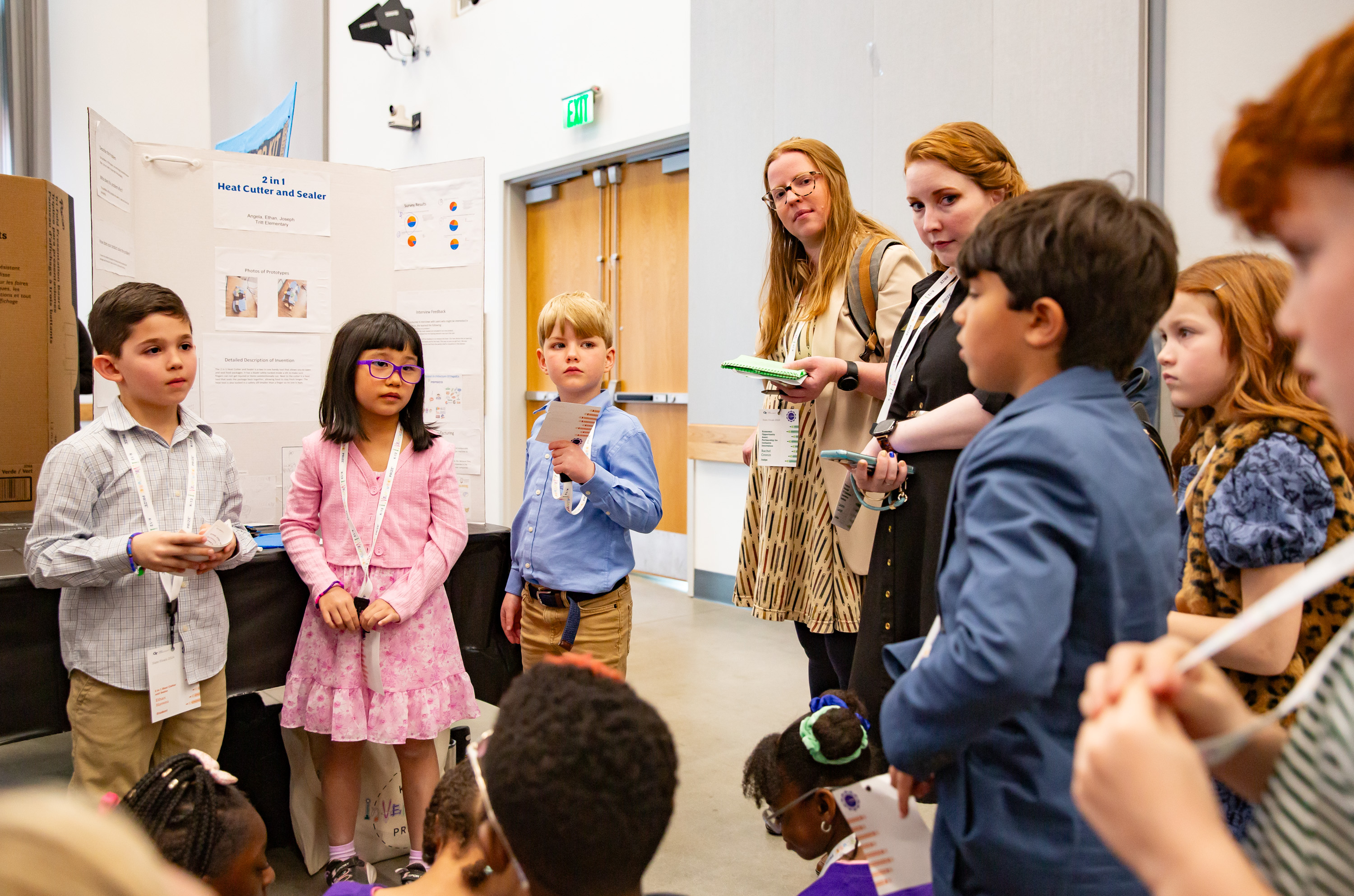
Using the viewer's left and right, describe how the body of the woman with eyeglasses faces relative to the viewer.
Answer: facing the viewer and to the left of the viewer

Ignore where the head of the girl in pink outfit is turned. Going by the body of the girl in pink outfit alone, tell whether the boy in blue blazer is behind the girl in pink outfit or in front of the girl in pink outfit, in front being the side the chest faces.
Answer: in front

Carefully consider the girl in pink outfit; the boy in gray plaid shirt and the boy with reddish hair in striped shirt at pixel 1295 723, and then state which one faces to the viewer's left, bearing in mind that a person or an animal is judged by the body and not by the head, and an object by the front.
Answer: the boy with reddish hair in striped shirt

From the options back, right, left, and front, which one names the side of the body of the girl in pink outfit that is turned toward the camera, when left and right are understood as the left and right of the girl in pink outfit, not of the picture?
front

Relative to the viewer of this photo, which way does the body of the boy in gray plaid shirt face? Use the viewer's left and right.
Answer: facing the viewer and to the right of the viewer

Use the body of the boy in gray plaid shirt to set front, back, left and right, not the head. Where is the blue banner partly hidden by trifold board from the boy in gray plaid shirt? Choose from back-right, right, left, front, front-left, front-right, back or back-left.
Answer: back-left

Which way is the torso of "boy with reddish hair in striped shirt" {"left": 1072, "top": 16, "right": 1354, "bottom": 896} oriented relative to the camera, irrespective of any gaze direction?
to the viewer's left

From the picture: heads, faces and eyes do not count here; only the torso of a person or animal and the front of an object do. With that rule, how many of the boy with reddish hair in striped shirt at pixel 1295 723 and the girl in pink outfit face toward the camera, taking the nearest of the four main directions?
1

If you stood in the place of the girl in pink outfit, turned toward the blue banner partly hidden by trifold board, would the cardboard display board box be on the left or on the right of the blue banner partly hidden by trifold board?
left

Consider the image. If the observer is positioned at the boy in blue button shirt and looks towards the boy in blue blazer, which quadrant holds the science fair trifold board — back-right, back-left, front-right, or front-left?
back-right

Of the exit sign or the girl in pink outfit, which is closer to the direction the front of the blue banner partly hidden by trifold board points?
the girl in pink outfit

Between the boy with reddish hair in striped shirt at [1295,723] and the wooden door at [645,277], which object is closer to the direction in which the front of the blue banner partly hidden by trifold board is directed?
the boy with reddish hair in striped shirt

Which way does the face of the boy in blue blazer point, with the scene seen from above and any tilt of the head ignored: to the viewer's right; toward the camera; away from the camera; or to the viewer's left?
to the viewer's left
